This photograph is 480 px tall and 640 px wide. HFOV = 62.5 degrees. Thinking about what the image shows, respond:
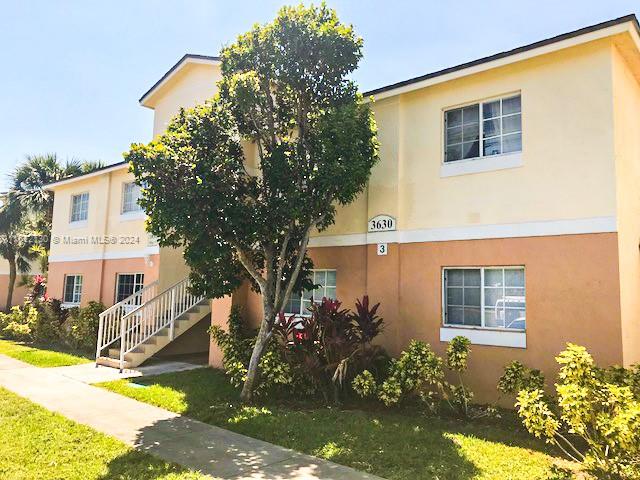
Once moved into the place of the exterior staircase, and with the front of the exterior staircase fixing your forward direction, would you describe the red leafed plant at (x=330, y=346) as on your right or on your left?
on your left

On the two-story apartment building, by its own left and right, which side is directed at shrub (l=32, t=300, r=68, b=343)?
right

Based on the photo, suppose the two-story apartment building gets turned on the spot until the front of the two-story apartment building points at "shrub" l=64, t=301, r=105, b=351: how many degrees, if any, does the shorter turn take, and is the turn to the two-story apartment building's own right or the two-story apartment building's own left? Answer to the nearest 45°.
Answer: approximately 90° to the two-story apartment building's own right

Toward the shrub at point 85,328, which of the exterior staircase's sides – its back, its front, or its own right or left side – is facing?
right

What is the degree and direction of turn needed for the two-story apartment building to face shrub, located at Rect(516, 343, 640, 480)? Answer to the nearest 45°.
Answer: approximately 45° to its left

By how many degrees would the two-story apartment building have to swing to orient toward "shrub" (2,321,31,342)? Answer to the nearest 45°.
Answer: approximately 90° to its right

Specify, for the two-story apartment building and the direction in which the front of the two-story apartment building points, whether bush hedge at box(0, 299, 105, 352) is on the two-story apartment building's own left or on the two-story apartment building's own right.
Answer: on the two-story apartment building's own right

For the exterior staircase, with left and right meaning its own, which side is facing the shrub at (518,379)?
left

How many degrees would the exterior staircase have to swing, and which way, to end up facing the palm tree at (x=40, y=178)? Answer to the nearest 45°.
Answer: approximately 90° to its right

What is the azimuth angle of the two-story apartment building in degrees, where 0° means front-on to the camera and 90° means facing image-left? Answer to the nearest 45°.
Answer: approximately 45°
